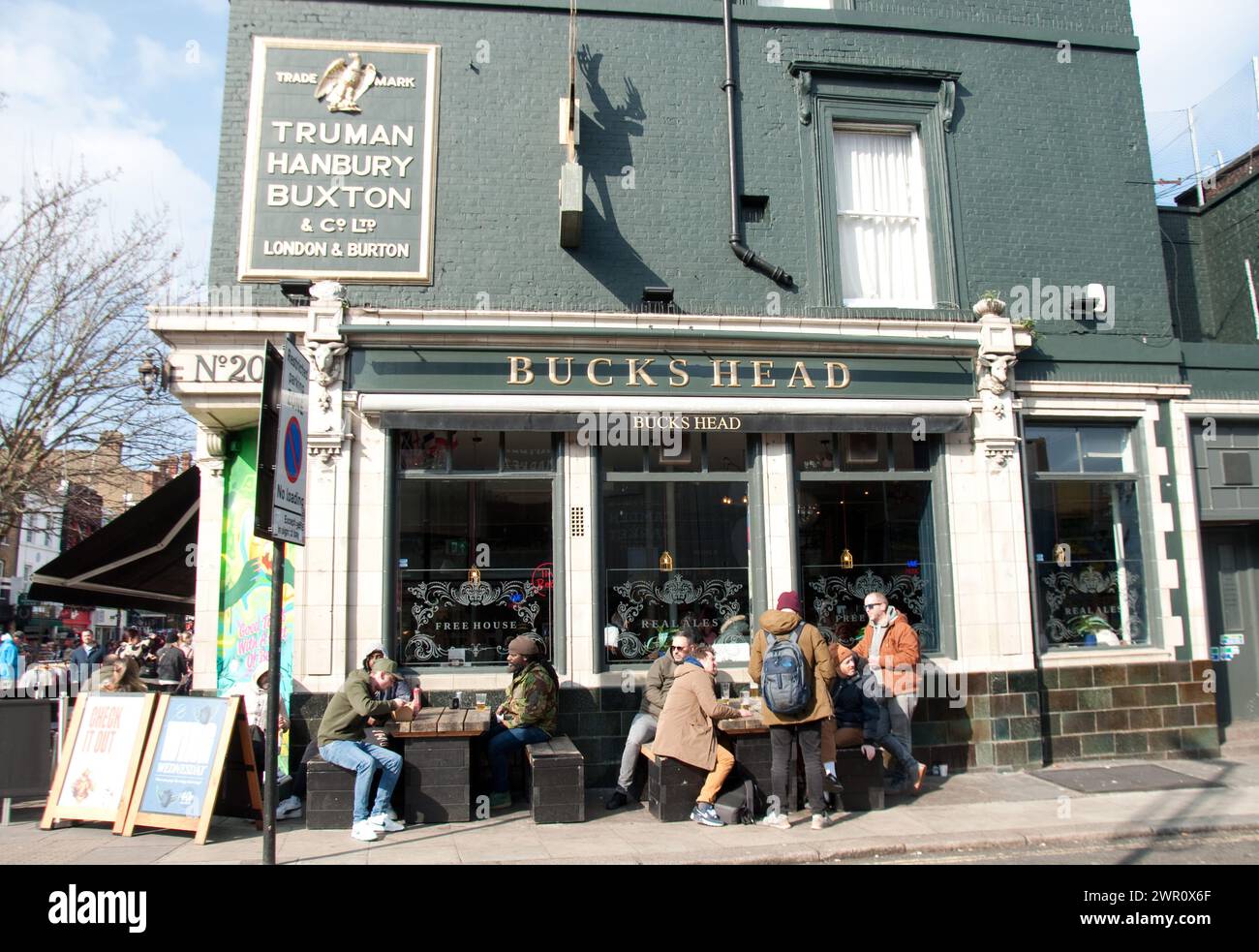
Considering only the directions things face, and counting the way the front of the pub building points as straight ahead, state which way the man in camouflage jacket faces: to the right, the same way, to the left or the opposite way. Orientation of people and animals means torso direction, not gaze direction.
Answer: to the right

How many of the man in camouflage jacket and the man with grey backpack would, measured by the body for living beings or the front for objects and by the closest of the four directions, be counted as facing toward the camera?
0

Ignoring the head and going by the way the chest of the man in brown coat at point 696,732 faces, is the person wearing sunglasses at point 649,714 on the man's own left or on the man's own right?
on the man's own left

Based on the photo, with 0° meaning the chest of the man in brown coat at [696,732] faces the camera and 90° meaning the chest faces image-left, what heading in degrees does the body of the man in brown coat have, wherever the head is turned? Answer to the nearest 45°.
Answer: approximately 270°

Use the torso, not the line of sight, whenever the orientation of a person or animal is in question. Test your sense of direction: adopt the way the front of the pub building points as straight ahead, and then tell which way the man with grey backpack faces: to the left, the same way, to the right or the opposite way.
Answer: the opposite way

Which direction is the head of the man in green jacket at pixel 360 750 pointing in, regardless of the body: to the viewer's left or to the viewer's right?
to the viewer's right

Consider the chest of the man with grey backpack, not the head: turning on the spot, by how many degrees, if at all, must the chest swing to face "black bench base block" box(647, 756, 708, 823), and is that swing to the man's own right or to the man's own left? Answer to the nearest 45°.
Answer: approximately 90° to the man's own left

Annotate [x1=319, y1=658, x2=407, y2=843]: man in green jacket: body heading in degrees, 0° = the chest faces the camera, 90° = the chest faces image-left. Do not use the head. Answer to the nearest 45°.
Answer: approximately 270°

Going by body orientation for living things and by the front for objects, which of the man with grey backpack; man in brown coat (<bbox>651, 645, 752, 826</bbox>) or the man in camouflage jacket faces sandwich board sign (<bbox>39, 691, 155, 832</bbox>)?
the man in camouflage jacket

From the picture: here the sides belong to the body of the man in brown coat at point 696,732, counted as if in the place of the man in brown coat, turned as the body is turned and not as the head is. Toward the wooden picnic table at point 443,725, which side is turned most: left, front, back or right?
back

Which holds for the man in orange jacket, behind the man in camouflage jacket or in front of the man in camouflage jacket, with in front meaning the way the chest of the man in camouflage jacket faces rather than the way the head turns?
behind

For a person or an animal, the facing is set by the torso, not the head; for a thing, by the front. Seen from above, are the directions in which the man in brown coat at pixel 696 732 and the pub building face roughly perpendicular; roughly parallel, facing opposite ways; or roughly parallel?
roughly perpendicular

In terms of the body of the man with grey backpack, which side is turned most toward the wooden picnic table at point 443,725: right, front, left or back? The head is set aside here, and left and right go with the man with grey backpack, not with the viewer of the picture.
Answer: left

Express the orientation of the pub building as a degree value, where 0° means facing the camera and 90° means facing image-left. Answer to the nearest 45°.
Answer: approximately 0°

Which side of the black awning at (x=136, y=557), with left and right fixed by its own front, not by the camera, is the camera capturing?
left

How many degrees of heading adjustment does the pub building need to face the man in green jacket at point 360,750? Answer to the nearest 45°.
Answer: approximately 45° to its right

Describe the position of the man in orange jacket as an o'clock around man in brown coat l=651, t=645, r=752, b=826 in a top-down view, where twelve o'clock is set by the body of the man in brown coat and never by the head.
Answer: The man in orange jacket is roughly at 11 o'clock from the man in brown coat.

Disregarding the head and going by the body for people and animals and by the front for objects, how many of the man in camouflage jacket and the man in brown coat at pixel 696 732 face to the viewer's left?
1

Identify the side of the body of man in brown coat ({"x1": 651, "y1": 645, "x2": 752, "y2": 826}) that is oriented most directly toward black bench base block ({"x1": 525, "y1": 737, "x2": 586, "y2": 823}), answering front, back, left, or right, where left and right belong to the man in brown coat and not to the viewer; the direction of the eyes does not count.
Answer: back
